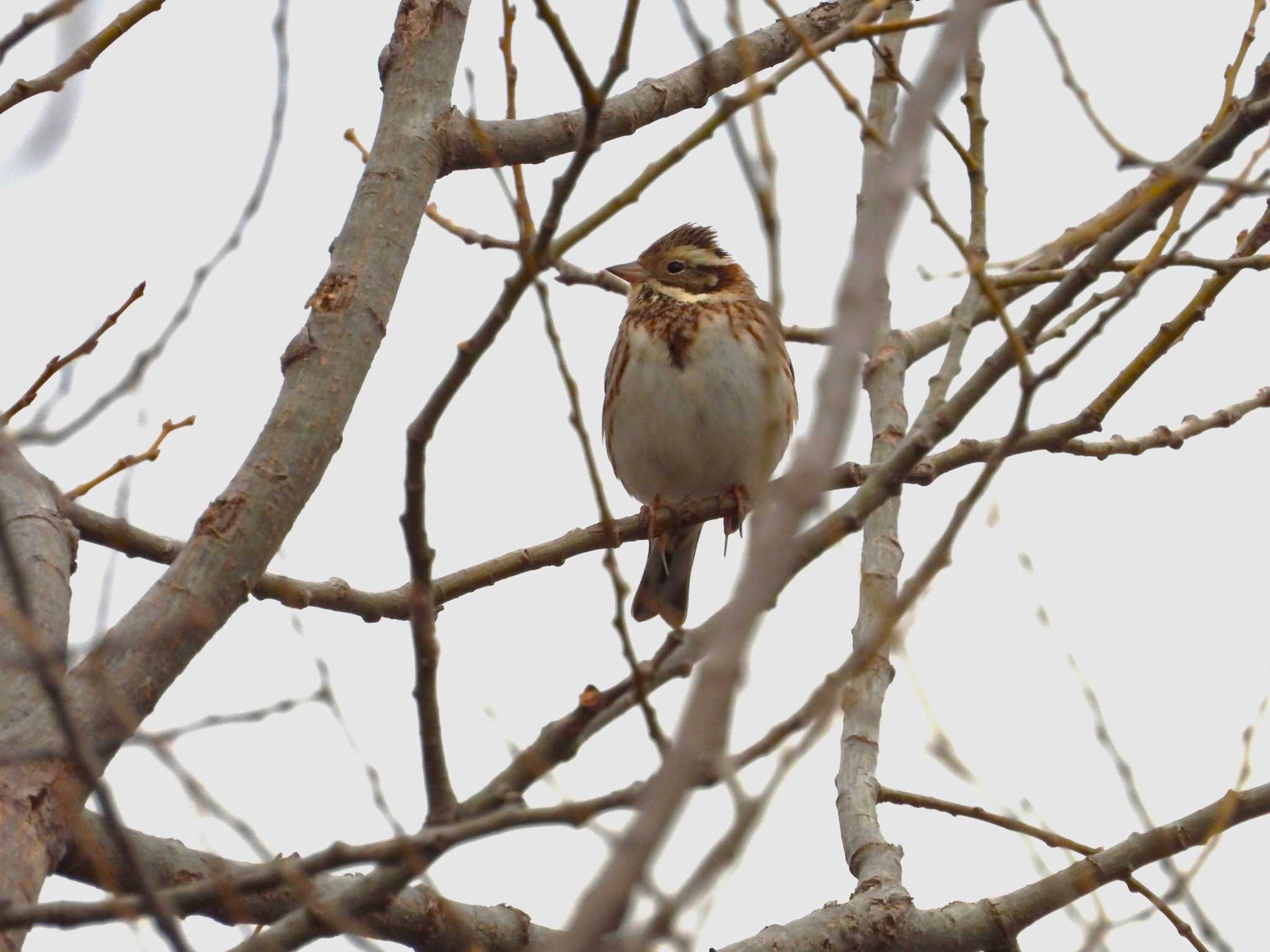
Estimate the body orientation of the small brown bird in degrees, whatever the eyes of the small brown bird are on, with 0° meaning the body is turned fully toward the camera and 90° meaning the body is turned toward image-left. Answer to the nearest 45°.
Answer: approximately 0°

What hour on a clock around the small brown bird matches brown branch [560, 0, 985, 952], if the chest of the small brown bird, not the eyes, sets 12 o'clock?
The brown branch is roughly at 12 o'clock from the small brown bird.

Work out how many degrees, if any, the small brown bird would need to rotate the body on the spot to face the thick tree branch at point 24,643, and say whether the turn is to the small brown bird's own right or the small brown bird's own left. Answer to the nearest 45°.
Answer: approximately 45° to the small brown bird's own right
